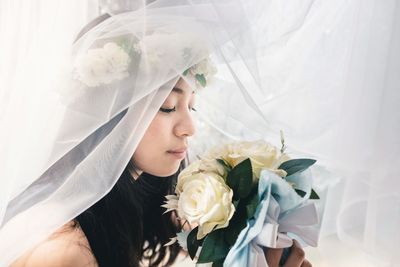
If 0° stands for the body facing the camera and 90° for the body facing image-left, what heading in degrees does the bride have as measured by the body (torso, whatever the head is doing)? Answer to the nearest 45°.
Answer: approximately 315°

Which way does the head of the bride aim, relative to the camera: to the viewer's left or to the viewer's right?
to the viewer's right
